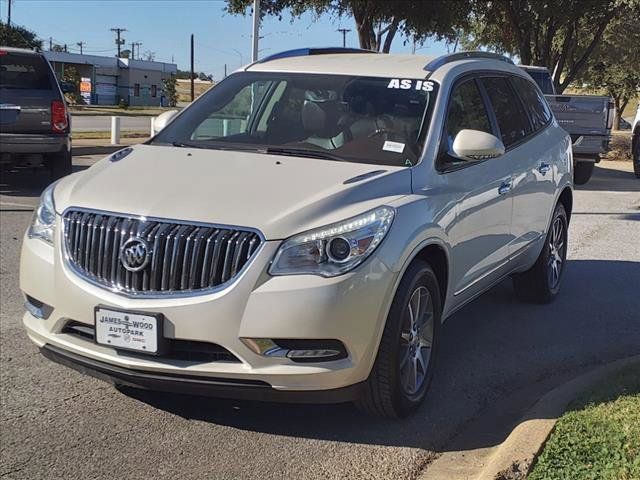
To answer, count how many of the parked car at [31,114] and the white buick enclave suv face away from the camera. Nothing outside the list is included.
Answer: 1

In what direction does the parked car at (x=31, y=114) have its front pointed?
away from the camera

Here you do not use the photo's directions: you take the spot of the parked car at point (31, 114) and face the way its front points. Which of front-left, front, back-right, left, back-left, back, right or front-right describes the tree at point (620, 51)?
front-right

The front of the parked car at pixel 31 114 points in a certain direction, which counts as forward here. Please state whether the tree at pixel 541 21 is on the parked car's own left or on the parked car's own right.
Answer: on the parked car's own right

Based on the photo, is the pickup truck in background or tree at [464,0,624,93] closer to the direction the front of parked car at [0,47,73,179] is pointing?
the tree

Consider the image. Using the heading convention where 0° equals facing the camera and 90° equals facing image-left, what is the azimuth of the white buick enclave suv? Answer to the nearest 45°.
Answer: approximately 45°

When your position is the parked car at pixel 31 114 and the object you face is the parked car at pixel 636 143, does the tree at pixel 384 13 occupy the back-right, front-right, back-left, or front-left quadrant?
front-left

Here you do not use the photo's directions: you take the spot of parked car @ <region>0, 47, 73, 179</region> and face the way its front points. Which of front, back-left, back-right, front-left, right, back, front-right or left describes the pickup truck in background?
right

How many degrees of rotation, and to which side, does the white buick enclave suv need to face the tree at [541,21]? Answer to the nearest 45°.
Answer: approximately 135° to its right

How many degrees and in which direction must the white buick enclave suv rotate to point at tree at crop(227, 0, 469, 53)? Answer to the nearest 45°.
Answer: approximately 135° to its right

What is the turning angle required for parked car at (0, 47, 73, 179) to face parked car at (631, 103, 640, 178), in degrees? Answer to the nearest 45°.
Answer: approximately 90° to its right

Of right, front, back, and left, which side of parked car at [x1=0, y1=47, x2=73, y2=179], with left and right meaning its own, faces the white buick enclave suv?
back

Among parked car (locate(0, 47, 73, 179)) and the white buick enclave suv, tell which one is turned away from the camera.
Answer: the parked car
